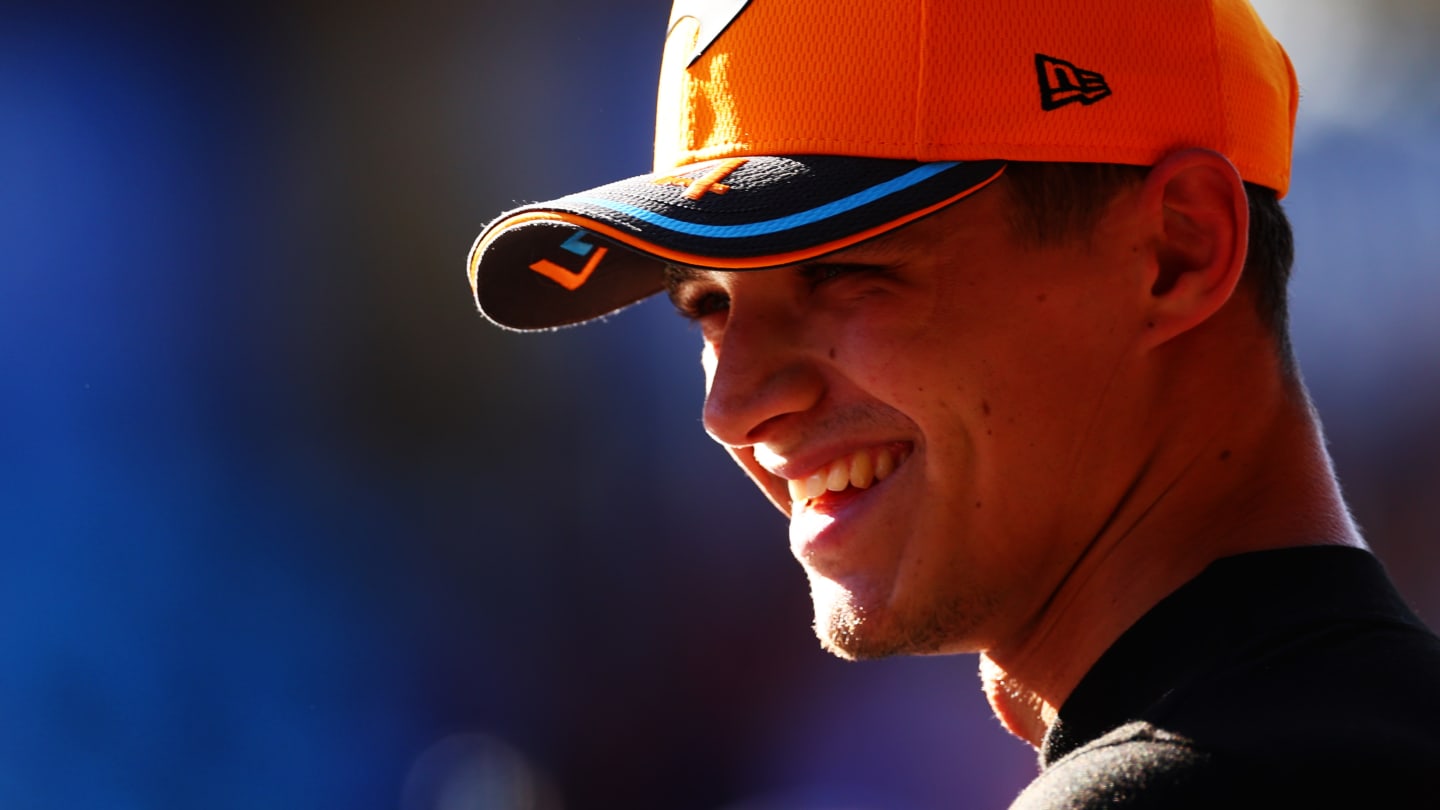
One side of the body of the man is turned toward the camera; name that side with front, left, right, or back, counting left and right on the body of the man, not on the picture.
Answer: left

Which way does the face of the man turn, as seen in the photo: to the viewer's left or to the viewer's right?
to the viewer's left
